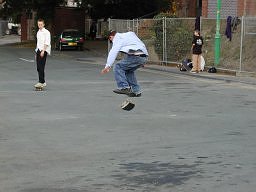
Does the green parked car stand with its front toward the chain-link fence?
no

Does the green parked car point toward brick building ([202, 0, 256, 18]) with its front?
no

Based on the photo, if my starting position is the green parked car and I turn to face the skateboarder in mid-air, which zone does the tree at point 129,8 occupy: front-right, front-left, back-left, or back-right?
back-left

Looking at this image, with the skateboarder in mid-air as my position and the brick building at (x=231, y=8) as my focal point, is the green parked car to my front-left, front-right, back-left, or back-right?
front-left
